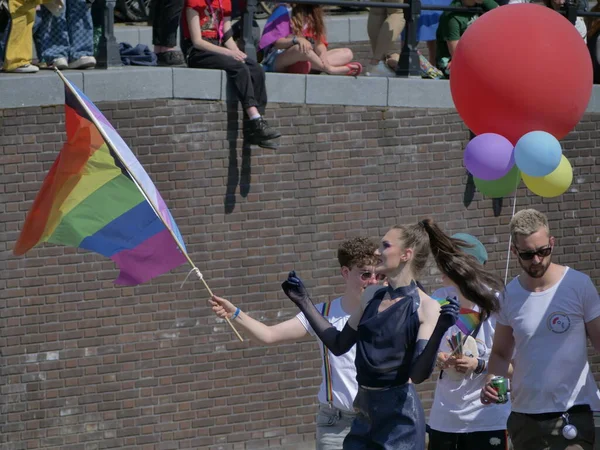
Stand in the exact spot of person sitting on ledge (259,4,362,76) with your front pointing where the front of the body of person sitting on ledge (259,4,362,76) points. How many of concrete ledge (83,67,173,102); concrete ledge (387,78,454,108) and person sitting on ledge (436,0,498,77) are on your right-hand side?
1

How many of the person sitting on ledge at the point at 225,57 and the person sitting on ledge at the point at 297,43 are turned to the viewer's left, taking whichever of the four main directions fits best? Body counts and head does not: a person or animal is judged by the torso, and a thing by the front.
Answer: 0

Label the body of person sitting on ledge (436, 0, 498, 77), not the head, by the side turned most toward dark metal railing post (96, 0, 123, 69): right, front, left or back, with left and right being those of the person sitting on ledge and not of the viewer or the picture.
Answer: right

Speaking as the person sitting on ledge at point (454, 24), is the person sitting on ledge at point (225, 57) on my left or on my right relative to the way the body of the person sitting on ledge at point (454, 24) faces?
on my right

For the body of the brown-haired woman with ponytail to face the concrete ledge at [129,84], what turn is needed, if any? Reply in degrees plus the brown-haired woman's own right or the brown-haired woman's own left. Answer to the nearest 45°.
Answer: approximately 90° to the brown-haired woman's own right

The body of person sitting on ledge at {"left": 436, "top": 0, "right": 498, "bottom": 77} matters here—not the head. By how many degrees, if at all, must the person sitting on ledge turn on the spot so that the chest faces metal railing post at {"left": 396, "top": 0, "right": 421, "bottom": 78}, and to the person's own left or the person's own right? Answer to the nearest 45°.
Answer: approximately 90° to the person's own right

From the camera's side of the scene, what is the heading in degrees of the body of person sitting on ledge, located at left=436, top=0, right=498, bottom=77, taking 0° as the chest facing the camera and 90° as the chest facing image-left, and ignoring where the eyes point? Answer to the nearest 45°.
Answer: approximately 315°

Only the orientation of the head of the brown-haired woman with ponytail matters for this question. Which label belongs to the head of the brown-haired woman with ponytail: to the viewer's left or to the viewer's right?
to the viewer's left

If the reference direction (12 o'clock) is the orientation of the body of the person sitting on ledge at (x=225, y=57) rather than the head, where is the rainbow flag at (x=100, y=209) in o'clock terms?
The rainbow flag is roughly at 2 o'clock from the person sitting on ledge.

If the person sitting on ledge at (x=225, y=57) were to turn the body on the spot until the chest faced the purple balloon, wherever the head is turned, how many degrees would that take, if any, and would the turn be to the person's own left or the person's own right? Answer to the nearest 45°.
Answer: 0° — they already face it

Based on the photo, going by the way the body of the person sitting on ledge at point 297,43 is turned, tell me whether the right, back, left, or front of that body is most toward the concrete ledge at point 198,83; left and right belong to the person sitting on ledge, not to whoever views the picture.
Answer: right

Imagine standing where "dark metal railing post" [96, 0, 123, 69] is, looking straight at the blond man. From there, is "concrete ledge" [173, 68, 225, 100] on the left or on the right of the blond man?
left

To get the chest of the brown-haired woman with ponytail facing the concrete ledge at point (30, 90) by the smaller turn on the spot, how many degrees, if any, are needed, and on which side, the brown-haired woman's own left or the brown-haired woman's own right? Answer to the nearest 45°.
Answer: approximately 90° to the brown-haired woman's own right

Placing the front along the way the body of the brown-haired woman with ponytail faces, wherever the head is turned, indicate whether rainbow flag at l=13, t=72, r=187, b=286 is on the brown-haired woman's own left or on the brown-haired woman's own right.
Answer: on the brown-haired woman's own right

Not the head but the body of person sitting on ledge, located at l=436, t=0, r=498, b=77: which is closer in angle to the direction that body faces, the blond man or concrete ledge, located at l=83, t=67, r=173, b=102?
the blond man

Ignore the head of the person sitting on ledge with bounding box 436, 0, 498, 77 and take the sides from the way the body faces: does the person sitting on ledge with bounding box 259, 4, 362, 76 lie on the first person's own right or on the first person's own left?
on the first person's own right
